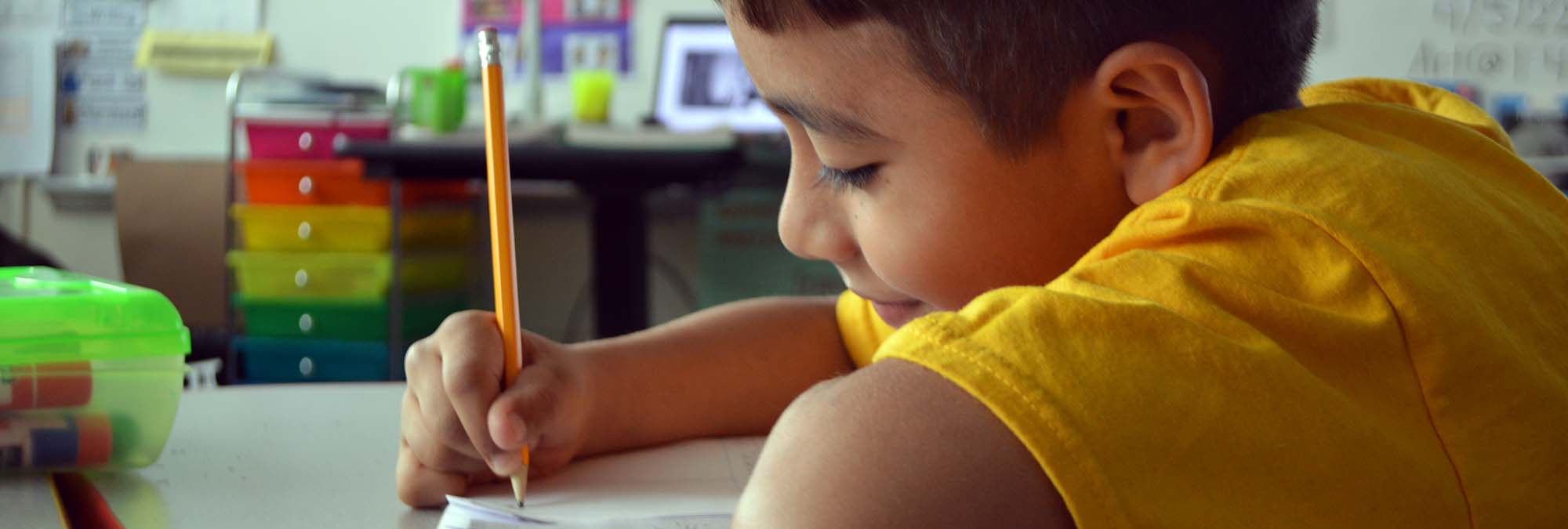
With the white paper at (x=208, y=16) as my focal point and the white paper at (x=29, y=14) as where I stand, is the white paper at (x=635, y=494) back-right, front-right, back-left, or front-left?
front-right

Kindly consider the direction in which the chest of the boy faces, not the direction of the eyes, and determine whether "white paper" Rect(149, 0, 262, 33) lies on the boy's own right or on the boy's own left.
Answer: on the boy's own right

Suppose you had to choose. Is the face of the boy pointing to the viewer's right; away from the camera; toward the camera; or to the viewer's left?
to the viewer's left

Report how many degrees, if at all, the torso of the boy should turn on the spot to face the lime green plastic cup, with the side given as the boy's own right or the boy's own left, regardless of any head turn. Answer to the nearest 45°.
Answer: approximately 90° to the boy's own right

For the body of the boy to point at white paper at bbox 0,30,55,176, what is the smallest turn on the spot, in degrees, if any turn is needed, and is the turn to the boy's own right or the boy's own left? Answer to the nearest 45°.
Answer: approximately 45° to the boy's own right

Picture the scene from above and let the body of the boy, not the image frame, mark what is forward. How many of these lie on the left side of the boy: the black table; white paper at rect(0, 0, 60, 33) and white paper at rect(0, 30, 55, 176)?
0

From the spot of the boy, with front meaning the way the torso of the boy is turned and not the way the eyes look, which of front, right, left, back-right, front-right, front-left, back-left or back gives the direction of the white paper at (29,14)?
front-right

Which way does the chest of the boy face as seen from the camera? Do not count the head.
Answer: to the viewer's left

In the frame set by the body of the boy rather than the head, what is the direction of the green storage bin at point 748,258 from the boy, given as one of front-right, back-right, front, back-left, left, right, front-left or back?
right
